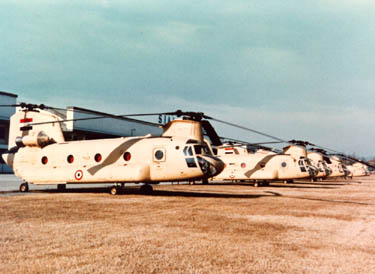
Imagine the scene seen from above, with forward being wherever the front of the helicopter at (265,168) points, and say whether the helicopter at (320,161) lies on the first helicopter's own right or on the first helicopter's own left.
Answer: on the first helicopter's own left

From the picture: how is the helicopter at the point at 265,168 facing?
to the viewer's right

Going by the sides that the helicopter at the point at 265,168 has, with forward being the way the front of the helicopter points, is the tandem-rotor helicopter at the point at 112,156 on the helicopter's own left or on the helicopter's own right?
on the helicopter's own right

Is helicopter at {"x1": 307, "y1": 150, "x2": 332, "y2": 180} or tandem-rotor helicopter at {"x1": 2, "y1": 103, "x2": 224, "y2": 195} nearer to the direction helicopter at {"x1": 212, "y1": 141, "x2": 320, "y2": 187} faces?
the helicopter
